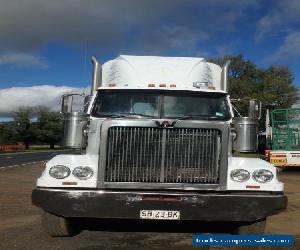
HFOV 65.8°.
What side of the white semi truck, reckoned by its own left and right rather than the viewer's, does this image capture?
front

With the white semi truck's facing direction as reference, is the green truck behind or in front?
behind
